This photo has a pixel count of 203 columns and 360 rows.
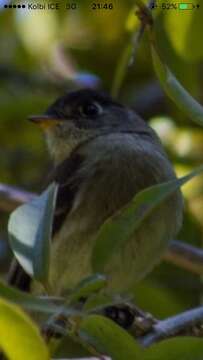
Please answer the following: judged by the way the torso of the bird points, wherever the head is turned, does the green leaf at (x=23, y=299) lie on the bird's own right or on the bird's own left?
on the bird's own right

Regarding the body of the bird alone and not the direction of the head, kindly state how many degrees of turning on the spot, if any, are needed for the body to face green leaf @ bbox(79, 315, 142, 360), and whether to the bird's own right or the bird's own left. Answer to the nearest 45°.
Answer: approximately 45° to the bird's own right

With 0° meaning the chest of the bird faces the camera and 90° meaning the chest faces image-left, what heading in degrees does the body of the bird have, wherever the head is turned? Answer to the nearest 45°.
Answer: approximately 315°
